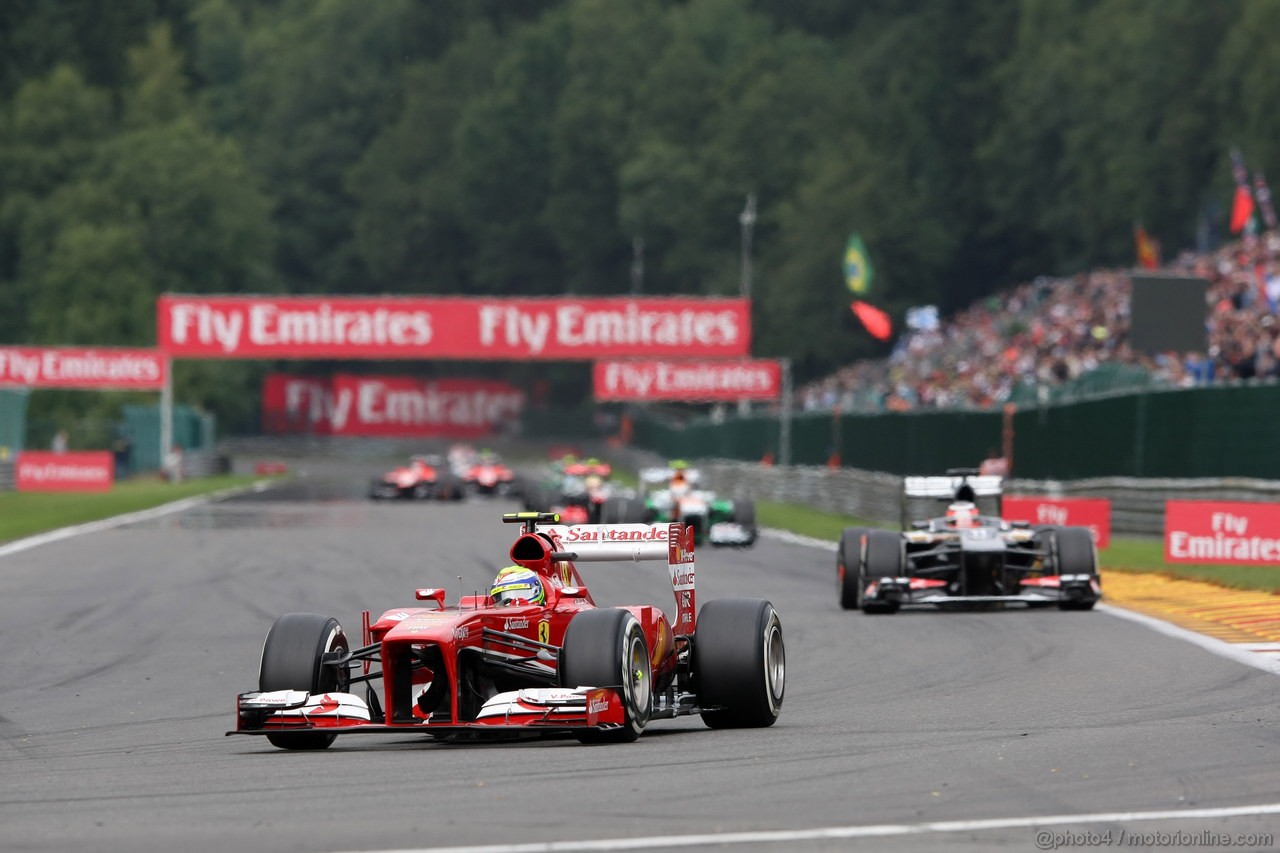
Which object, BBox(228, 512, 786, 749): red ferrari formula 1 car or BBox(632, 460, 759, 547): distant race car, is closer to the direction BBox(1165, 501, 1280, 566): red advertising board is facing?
the red ferrari formula 1 car

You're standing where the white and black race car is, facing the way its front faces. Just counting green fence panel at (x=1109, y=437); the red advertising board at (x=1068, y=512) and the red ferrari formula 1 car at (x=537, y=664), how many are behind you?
2

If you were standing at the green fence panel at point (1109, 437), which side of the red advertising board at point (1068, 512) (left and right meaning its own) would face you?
back

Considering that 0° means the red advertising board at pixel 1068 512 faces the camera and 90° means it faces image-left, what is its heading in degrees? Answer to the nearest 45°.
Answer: approximately 0°

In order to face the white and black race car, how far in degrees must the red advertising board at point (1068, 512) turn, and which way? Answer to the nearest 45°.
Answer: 0° — it already faces it

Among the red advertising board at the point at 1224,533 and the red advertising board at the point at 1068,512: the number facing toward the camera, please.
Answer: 2
